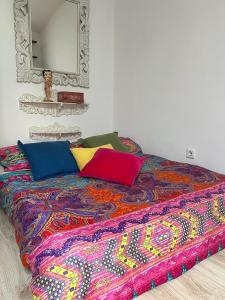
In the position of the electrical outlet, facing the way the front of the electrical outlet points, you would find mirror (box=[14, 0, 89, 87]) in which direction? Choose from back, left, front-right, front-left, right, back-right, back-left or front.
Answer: front-right

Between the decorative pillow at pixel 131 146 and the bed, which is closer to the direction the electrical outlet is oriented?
the bed

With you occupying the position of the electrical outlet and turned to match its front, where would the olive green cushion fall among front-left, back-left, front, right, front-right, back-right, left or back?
front-right

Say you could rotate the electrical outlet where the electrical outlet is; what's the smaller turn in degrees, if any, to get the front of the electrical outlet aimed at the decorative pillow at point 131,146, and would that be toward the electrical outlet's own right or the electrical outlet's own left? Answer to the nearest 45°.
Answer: approximately 45° to the electrical outlet's own right

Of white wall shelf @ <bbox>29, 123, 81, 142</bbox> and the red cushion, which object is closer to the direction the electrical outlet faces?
the red cushion

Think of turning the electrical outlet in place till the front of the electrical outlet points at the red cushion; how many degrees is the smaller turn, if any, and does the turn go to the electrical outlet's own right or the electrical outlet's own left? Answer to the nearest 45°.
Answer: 0° — it already faces it

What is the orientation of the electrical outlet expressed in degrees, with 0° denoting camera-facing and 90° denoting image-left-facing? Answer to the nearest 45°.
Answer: approximately 45°

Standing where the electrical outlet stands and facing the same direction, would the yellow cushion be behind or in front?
in front
